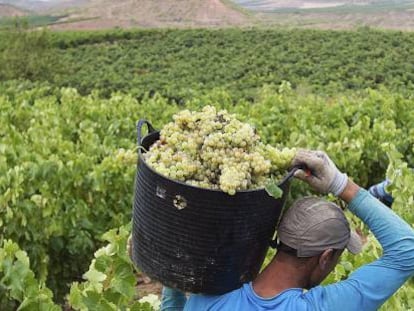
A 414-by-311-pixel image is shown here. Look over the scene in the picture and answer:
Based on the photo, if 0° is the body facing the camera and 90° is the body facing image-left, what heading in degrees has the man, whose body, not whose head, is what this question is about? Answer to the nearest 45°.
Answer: approximately 180°

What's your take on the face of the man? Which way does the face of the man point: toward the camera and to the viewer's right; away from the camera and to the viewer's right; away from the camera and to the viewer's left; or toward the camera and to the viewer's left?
away from the camera and to the viewer's right
